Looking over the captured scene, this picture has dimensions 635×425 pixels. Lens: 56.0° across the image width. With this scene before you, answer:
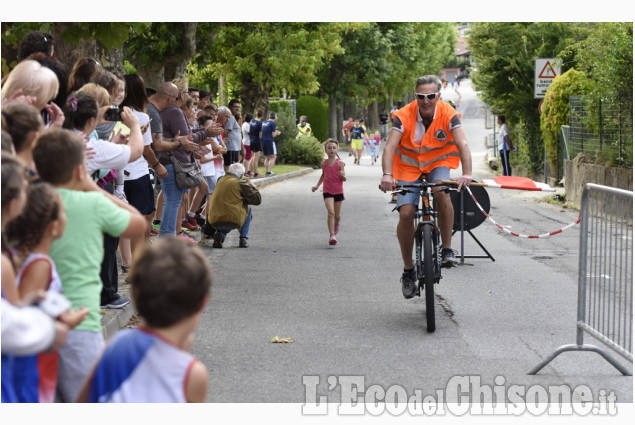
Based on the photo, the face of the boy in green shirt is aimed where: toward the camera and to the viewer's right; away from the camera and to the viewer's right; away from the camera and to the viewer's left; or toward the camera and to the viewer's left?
away from the camera and to the viewer's right

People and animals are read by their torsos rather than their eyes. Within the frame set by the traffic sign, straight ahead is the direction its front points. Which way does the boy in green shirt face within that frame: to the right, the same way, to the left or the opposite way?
the opposite way

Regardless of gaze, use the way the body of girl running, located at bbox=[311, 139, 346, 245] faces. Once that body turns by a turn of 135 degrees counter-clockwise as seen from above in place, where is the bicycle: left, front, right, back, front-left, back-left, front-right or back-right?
back-right

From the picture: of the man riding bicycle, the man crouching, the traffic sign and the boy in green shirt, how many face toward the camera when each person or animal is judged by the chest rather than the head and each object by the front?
2

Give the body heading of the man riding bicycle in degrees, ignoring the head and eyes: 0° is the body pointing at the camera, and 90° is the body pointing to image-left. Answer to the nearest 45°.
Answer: approximately 0°

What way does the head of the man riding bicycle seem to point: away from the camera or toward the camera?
toward the camera

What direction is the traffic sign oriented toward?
toward the camera

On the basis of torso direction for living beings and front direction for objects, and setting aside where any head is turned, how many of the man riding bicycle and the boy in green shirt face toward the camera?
1

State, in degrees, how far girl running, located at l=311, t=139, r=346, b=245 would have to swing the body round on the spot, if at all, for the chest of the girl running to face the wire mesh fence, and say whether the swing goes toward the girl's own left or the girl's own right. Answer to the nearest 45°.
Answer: approximately 135° to the girl's own left

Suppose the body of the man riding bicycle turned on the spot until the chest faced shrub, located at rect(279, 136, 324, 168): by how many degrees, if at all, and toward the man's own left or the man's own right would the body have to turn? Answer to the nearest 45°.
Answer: approximately 180°

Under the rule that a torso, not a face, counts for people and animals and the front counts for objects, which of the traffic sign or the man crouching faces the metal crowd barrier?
the traffic sign

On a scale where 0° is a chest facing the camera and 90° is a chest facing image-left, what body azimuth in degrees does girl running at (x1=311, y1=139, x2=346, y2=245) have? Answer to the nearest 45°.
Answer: approximately 0°

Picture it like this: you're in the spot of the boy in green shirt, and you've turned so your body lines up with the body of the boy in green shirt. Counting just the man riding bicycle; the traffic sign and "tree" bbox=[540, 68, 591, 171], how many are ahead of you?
3

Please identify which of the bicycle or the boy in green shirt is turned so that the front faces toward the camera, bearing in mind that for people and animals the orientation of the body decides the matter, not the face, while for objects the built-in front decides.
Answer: the bicycle

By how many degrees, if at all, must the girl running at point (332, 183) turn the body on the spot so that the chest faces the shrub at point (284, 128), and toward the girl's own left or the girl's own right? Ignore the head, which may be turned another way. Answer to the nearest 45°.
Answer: approximately 180°
